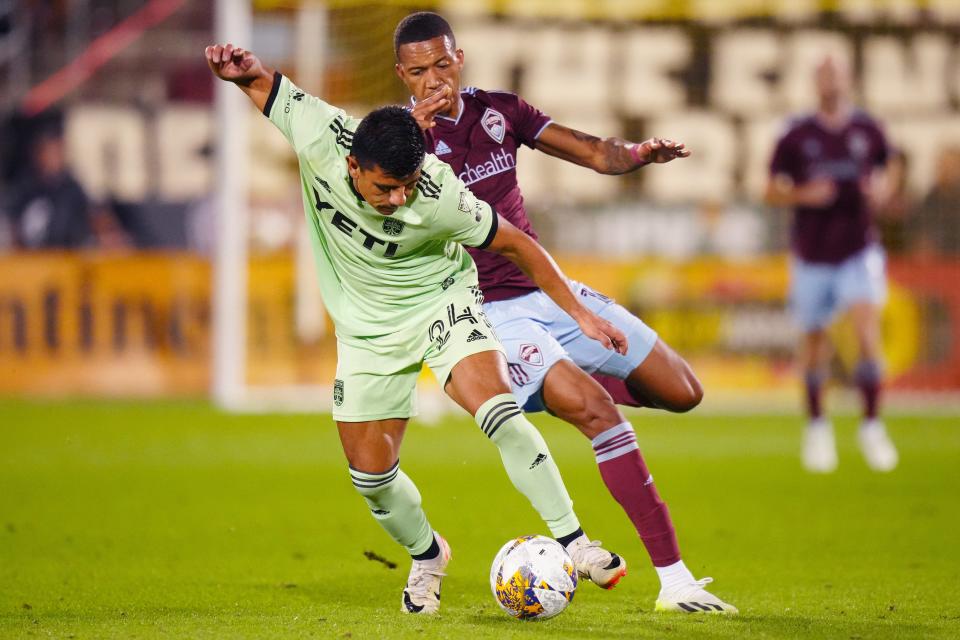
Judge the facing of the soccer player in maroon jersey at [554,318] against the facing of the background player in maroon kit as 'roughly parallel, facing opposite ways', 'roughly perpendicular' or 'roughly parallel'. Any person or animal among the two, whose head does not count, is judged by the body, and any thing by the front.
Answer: roughly parallel

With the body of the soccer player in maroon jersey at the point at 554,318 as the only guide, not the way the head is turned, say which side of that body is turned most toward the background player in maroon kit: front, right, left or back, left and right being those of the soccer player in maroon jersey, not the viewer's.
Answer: back

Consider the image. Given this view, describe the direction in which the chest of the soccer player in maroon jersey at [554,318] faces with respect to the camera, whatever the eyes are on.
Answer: toward the camera

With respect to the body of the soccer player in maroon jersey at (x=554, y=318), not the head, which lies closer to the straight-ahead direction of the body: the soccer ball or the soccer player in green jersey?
the soccer ball

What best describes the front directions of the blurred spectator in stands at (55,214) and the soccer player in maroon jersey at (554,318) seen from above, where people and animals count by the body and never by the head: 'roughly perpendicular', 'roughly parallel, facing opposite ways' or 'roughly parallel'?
roughly parallel

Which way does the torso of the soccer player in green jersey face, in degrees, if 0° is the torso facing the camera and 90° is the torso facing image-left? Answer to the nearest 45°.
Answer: approximately 0°

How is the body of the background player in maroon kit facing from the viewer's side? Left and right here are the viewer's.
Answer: facing the viewer

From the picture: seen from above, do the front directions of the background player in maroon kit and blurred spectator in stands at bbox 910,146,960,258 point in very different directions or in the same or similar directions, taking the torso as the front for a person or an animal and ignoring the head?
same or similar directions

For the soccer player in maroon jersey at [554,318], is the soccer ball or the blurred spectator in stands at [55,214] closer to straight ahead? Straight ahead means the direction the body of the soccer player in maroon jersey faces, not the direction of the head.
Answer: the soccer ball

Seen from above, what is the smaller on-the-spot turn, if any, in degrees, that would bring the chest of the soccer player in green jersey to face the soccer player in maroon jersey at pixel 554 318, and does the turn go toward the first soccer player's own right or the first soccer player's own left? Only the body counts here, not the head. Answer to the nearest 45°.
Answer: approximately 135° to the first soccer player's own left

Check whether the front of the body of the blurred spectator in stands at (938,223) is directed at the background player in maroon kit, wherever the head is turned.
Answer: yes

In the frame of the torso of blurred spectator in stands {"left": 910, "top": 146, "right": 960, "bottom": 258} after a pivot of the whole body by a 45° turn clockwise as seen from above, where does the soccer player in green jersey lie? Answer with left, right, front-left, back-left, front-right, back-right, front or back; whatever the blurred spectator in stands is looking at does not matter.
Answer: front-left

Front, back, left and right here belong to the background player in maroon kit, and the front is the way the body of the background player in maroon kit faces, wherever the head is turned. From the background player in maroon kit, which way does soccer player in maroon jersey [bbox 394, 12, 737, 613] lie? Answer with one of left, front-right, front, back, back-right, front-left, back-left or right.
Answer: front

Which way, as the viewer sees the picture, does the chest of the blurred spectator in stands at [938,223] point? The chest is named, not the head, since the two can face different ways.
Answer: toward the camera

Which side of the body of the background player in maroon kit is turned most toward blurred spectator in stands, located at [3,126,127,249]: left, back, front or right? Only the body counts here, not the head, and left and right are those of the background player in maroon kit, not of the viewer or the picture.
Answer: right

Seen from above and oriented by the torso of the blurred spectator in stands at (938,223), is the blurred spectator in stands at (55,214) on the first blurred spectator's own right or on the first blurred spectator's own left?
on the first blurred spectator's own right
